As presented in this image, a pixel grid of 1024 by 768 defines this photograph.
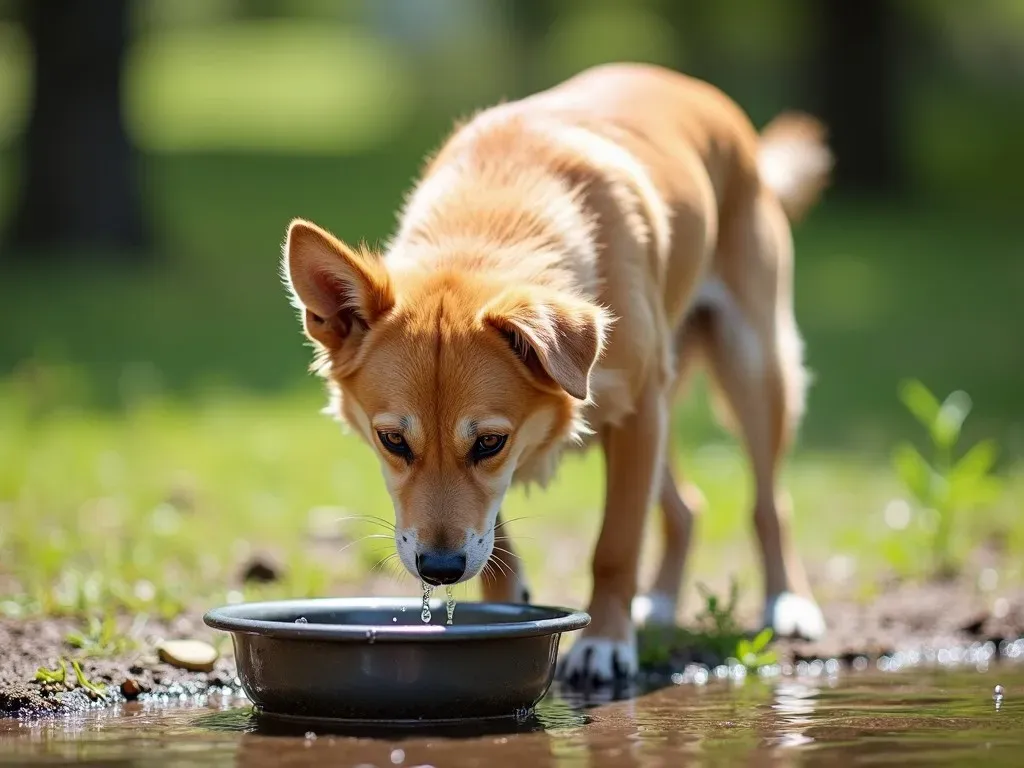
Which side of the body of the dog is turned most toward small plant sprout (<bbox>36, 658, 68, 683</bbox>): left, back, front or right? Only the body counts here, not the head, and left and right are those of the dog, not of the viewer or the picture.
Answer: front

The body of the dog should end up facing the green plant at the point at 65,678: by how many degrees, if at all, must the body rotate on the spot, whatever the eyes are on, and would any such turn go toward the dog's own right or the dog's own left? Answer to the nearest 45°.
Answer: approximately 45° to the dog's own right

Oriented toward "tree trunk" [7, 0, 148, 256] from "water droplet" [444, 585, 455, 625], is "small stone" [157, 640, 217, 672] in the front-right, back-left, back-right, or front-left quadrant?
front-left

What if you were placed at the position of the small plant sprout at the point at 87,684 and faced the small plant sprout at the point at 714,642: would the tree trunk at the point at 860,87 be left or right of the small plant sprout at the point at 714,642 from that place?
left

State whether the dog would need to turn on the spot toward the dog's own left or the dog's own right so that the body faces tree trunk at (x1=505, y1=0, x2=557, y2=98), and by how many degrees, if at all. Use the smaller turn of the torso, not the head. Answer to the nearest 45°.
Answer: approximately 135° to the dog's own right

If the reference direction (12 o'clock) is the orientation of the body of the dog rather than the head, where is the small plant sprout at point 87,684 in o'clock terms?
The small plant sprout is roughly at 1 o'clock from the dog.

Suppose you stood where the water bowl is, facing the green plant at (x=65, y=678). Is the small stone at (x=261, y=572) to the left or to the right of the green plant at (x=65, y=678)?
right

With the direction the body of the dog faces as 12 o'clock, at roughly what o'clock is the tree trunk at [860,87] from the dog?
The tree trunk is roughly at 5 o'clock from the dog.

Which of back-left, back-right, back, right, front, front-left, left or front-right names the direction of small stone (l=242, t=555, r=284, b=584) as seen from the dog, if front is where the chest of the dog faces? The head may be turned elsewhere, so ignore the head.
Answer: right

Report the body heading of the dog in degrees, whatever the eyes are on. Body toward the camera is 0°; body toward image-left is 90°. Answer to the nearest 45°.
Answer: approximately 45°

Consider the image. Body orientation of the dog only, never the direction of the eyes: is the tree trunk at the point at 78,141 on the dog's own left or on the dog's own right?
on the dog's own right
